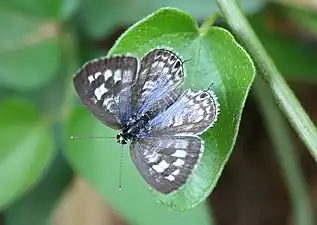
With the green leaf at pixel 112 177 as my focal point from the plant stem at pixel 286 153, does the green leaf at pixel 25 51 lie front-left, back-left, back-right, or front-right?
front-right

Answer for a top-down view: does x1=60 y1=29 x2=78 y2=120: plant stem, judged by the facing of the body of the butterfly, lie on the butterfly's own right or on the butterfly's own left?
on the butterfly's own right

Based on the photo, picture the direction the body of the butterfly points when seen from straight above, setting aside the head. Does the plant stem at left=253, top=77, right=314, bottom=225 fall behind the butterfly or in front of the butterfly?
behind

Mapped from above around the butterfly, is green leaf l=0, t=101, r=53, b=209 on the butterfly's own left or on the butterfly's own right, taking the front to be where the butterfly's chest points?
on the butterfly's own right

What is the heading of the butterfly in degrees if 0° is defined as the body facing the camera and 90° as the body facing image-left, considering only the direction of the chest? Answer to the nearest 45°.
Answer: approximately 45°

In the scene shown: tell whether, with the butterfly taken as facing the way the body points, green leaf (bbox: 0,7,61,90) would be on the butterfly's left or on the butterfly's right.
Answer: on the butterfly's right
